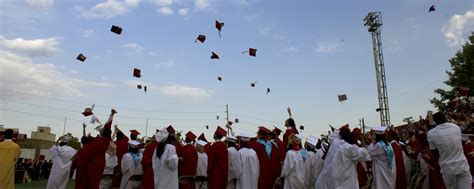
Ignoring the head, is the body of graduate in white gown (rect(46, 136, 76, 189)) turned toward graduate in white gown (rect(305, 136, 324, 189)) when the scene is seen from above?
no

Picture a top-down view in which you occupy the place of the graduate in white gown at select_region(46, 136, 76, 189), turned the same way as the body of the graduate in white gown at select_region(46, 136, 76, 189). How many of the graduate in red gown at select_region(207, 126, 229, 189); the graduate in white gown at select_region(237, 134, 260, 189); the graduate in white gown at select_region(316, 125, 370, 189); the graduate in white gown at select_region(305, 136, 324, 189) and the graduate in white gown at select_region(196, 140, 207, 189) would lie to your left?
0

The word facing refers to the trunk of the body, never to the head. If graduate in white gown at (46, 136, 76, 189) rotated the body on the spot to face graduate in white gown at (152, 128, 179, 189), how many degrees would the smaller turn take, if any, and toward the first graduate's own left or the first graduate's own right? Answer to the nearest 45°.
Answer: approximately 135° to the first graduate's own right

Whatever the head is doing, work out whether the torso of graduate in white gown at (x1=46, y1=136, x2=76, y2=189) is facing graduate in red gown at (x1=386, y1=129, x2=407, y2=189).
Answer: no

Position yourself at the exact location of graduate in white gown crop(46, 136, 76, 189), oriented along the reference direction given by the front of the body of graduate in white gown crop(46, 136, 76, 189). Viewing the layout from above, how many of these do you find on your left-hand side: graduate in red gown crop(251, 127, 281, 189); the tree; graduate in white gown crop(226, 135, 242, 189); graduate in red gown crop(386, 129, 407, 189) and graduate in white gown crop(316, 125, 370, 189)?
0

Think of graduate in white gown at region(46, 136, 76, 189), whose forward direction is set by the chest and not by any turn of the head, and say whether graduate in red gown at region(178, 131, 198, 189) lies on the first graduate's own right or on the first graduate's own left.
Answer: on the first graduate's own right

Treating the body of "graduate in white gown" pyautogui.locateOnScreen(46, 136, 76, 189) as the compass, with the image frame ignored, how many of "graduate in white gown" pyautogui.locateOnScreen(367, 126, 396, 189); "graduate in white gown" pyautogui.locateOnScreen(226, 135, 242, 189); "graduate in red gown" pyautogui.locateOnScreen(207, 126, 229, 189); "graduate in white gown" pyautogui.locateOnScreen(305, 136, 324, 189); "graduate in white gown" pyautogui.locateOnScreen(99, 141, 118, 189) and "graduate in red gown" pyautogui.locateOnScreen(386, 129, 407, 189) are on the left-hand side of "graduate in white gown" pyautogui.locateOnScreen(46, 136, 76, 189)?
0

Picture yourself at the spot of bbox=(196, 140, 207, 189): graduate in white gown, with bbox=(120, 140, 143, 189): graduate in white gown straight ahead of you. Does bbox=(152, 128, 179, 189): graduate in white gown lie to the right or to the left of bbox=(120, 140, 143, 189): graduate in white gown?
left

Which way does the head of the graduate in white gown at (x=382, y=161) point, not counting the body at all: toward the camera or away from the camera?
away from the camera

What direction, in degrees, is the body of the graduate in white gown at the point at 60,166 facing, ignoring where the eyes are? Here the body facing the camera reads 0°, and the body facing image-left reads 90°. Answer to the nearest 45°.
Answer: approximately 180°

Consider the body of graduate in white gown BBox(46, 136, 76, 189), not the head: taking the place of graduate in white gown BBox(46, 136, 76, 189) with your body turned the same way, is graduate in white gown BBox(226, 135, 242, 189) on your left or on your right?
on your right

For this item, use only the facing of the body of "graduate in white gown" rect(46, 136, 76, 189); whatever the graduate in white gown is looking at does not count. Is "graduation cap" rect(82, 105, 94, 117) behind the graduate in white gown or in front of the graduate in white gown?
in front

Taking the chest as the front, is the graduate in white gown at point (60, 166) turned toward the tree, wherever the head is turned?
no
